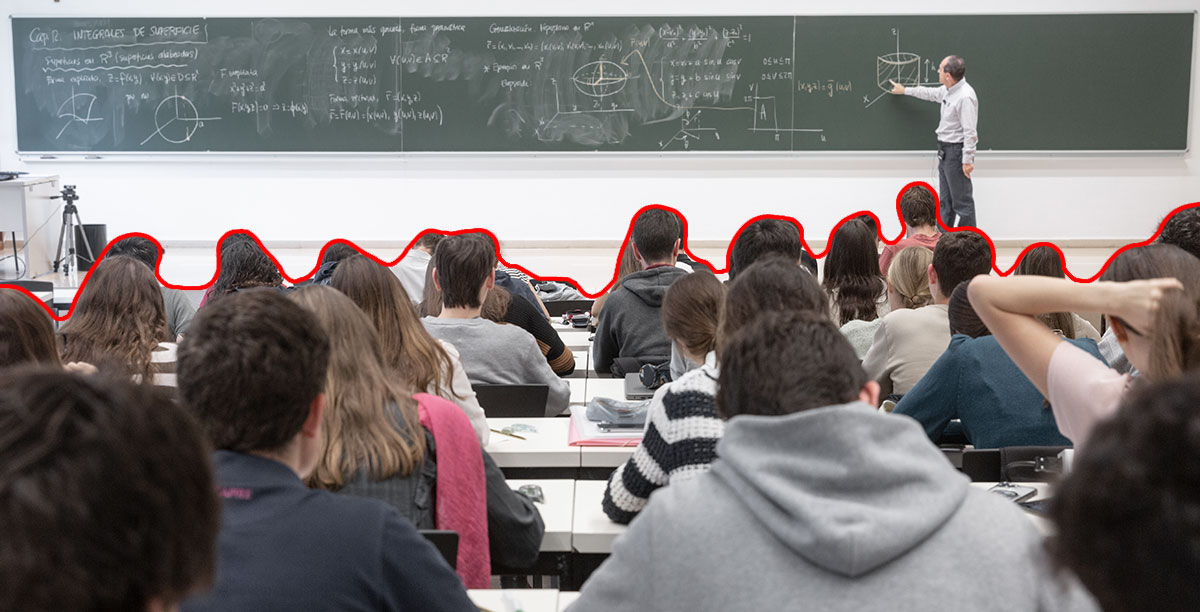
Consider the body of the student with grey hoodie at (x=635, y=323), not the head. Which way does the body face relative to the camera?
away from the camera

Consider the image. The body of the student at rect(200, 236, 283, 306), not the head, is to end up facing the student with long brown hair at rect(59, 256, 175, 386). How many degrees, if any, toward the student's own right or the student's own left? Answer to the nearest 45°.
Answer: approximately 135° to the student's own left

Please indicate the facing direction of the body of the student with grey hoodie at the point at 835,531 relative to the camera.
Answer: away from the camera

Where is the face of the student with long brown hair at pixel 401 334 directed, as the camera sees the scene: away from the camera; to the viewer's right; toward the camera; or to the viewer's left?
away from the camera

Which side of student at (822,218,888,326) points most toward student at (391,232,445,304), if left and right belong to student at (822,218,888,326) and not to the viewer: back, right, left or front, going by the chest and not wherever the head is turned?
left

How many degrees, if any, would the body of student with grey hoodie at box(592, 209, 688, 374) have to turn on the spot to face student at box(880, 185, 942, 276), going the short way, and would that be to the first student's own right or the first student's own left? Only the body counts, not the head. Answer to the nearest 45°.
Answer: approximately 45° to the first student's own right

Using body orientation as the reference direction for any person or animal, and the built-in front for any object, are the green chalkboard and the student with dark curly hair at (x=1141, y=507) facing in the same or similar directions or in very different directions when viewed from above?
very different directions

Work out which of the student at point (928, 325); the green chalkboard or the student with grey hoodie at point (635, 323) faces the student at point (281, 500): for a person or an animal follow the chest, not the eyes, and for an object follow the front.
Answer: the green chalkboard

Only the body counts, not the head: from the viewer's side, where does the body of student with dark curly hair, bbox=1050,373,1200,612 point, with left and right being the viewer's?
facing away from the viewer

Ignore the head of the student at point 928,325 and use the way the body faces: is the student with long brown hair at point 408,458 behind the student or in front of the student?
behind

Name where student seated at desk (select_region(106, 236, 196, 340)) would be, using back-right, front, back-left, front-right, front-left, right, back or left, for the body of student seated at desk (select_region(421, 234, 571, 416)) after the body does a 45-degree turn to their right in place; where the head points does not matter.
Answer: left

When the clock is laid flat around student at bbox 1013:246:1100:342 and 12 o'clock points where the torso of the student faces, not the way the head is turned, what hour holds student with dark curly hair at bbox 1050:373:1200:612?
The student with dark curly hair is roughly at 6 o'clock from the student.

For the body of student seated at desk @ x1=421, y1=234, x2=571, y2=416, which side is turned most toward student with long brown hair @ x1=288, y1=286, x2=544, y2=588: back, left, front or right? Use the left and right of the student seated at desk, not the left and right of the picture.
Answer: back

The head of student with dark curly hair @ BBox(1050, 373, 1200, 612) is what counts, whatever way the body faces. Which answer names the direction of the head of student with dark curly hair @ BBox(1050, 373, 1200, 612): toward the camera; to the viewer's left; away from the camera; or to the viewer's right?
away from the camera

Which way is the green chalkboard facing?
toward the camera

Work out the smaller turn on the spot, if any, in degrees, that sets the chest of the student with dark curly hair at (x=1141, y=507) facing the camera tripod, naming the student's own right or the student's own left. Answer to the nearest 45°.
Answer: approximately 45° to the student's own left

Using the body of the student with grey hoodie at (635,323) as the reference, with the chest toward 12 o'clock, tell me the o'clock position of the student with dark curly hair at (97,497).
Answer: The student with dark curly hair is roughly at 6 o'clock from the student with grey hoodie.

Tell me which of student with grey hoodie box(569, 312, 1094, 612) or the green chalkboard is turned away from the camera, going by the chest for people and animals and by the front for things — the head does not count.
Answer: the student with grey hoodie

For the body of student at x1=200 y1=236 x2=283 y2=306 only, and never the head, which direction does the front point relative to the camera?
away from the camera

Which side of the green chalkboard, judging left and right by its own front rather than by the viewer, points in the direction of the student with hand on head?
front
